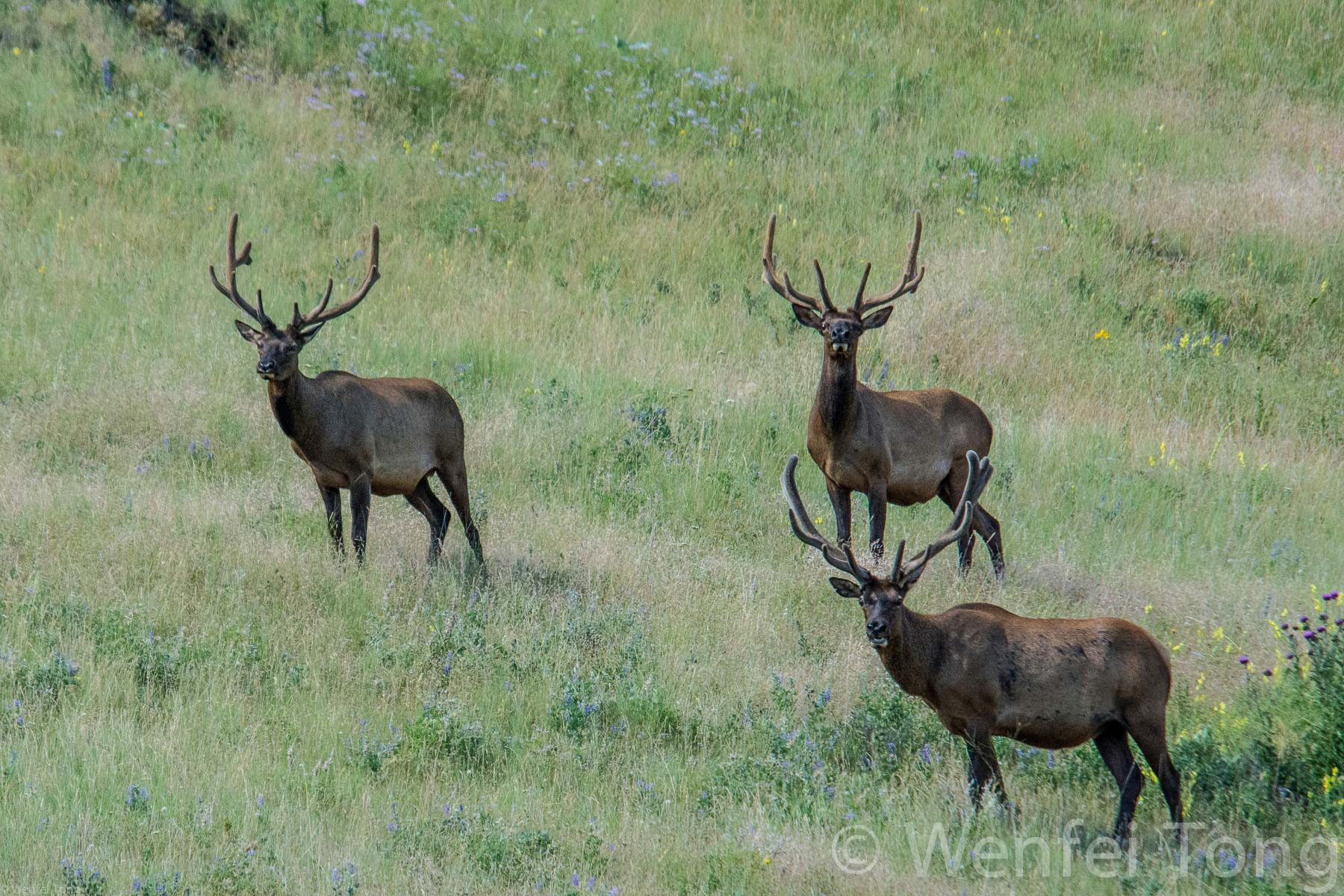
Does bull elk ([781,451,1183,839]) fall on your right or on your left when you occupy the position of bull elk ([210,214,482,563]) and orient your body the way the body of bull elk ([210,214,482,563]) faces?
on your left

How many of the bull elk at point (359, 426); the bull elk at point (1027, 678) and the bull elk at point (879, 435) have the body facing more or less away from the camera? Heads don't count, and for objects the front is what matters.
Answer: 0

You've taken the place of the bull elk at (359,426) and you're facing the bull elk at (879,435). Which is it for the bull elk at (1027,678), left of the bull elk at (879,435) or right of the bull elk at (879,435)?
right

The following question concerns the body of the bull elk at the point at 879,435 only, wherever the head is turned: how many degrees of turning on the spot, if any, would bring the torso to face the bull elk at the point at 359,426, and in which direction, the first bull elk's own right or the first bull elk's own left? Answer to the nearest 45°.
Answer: approximately 45° to the first bull elk's own right

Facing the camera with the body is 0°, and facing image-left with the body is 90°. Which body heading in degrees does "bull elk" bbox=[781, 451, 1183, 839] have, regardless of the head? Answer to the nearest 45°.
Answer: approximately 90°

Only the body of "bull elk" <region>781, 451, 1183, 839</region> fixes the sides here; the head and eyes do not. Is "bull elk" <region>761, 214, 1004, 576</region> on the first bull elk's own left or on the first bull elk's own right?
on the first bull elk's own right

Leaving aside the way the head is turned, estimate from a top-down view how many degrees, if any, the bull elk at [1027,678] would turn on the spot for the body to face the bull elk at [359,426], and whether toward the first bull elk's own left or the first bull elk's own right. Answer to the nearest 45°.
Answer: approximately 45° to the first bull elk's own right

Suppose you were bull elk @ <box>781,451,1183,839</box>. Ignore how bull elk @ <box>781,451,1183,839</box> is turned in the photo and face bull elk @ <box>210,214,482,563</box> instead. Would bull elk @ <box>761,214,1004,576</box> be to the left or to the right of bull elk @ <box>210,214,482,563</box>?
right

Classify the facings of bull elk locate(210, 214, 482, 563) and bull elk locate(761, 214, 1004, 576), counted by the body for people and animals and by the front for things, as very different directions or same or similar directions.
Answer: same or similar directions

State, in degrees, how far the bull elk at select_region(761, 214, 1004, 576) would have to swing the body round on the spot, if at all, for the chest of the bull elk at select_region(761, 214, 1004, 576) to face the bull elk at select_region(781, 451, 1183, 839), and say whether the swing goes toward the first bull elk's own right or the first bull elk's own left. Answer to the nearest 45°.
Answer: approximately 45° to the first bull elk's own left

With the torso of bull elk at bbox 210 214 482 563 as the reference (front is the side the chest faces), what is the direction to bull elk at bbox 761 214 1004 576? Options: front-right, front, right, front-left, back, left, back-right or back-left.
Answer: back-left

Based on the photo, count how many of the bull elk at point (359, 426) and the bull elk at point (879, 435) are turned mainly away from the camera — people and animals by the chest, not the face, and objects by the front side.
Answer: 0

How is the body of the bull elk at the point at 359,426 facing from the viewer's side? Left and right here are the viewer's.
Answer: facing the viewer and to the left of the viewer
